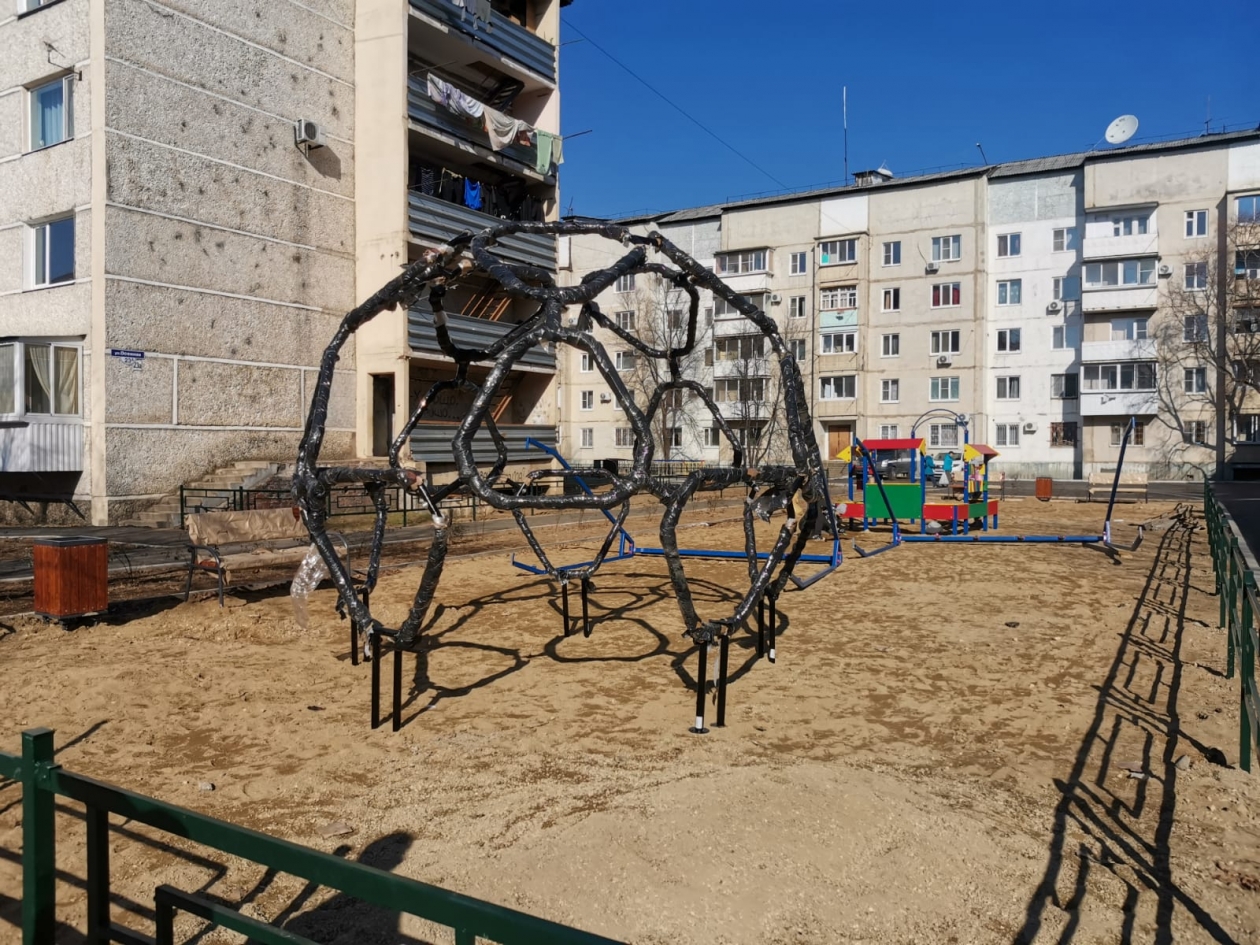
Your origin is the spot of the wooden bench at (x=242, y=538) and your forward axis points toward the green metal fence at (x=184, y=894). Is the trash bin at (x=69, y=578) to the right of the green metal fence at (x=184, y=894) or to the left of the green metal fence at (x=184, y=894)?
right

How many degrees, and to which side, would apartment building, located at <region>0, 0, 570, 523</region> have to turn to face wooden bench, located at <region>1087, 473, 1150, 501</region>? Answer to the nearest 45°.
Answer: approximately 45° to its left

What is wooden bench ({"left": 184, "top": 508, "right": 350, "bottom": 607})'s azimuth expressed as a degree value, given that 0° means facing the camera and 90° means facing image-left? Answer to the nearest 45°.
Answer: approximately 315°

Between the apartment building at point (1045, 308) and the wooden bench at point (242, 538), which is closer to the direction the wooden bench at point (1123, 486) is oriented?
the wooden bench

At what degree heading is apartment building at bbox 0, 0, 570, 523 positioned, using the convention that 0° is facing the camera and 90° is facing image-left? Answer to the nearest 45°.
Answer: approximately 315°

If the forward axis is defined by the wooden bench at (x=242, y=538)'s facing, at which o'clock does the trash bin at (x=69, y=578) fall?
The trash bin is roughly at 3 o'clock from the wooden bench.

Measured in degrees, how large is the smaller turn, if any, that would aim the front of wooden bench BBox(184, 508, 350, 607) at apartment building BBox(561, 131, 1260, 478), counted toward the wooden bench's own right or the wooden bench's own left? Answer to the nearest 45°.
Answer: approximately 90° to the wooden bench's own left

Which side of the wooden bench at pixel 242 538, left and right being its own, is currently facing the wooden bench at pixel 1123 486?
left
